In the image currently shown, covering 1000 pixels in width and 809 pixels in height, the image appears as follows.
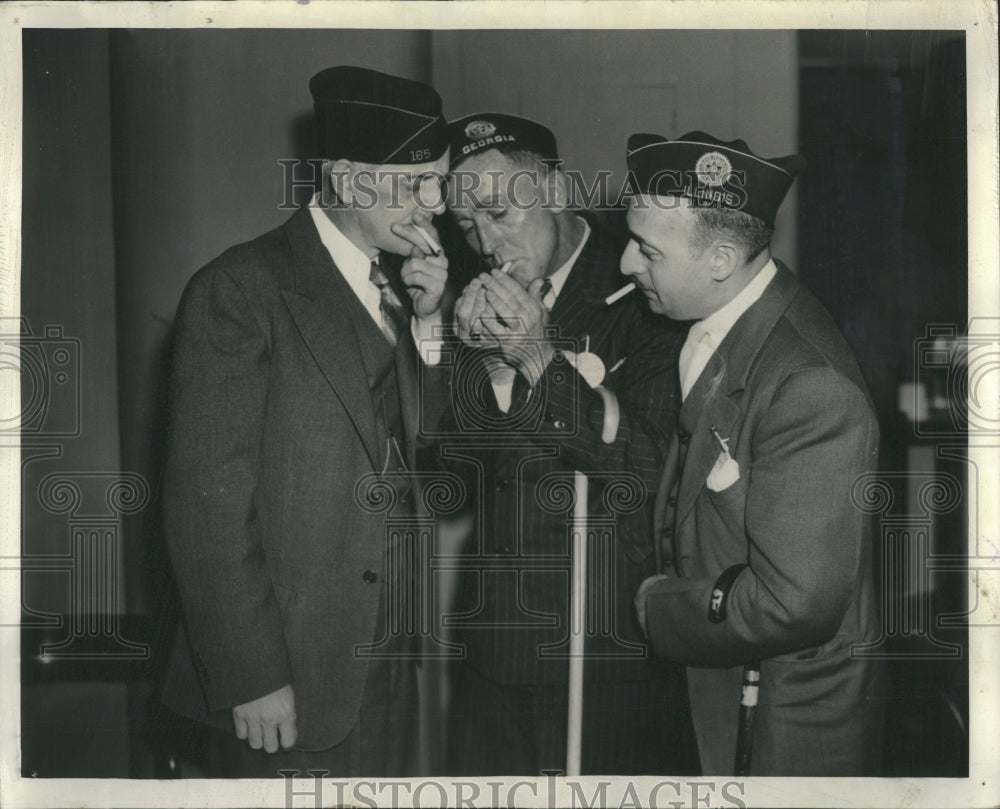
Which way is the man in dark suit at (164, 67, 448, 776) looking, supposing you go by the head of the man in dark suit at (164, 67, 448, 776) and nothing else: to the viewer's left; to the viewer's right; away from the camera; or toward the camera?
to the viewer's right

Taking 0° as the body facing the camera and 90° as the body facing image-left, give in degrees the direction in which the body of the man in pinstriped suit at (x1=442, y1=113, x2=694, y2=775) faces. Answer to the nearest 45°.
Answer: approximately 45°
